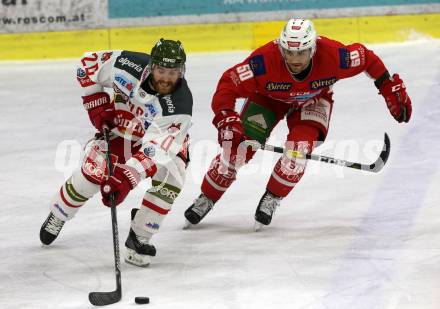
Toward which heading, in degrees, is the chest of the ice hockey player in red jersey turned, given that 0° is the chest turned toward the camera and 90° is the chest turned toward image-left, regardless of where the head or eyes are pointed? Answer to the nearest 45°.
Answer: approximately 0°

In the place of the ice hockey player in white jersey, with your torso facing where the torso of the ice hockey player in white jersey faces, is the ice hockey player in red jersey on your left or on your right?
on your left

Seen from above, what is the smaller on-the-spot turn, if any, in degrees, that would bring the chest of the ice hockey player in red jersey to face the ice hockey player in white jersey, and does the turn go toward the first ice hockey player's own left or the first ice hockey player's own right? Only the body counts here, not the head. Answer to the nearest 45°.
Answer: approximately 45° to the first ice hockey player's own right
